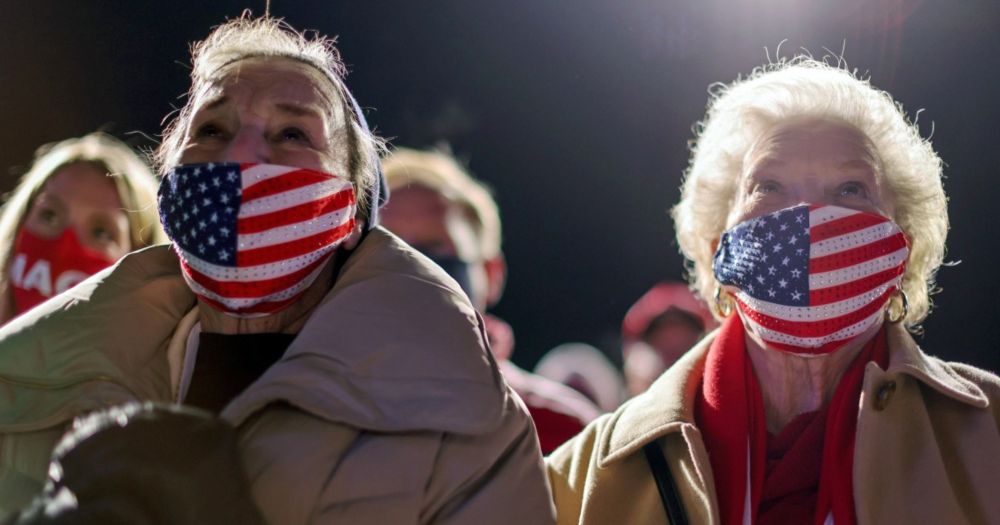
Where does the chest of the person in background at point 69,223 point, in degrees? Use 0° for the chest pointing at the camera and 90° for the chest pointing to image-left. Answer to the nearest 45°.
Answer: approximately 0°

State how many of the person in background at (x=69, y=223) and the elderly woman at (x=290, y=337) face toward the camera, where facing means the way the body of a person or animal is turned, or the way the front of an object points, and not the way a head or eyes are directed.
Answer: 2

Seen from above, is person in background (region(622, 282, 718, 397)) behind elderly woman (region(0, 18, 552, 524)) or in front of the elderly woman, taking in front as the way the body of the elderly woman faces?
behind

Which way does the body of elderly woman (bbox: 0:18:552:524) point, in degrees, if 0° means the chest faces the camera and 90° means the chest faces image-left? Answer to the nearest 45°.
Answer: approximately 0°

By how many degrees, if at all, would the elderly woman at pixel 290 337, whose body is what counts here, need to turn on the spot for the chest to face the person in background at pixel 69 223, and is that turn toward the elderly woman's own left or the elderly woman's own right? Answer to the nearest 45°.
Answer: approximately 135° to the elderly woman's own right

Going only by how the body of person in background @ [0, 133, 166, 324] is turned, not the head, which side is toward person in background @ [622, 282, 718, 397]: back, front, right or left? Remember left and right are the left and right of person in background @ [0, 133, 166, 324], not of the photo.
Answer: left
